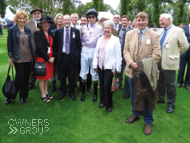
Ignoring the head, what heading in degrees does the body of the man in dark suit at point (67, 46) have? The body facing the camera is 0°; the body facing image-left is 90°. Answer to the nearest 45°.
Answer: approximately 0°

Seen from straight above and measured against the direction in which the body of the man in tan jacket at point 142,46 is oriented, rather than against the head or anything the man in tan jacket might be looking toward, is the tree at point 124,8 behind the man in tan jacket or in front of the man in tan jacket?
behind

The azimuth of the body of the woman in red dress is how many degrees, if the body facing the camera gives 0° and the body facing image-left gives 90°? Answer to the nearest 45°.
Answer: approximately 315°

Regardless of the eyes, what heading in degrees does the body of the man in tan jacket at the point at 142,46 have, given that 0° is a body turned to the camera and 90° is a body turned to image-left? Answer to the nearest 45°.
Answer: approximately 0°

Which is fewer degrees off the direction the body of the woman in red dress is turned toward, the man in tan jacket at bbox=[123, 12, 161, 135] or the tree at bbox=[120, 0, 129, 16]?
the man in tan jacket

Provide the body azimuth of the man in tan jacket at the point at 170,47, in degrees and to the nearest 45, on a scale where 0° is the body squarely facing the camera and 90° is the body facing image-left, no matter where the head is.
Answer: approximately 45°

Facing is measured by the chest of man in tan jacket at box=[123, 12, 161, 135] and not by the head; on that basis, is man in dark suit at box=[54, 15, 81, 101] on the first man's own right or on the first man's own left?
on the first man's own right

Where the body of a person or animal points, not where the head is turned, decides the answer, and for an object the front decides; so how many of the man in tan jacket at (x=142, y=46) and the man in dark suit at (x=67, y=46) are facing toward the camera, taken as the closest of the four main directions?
2
